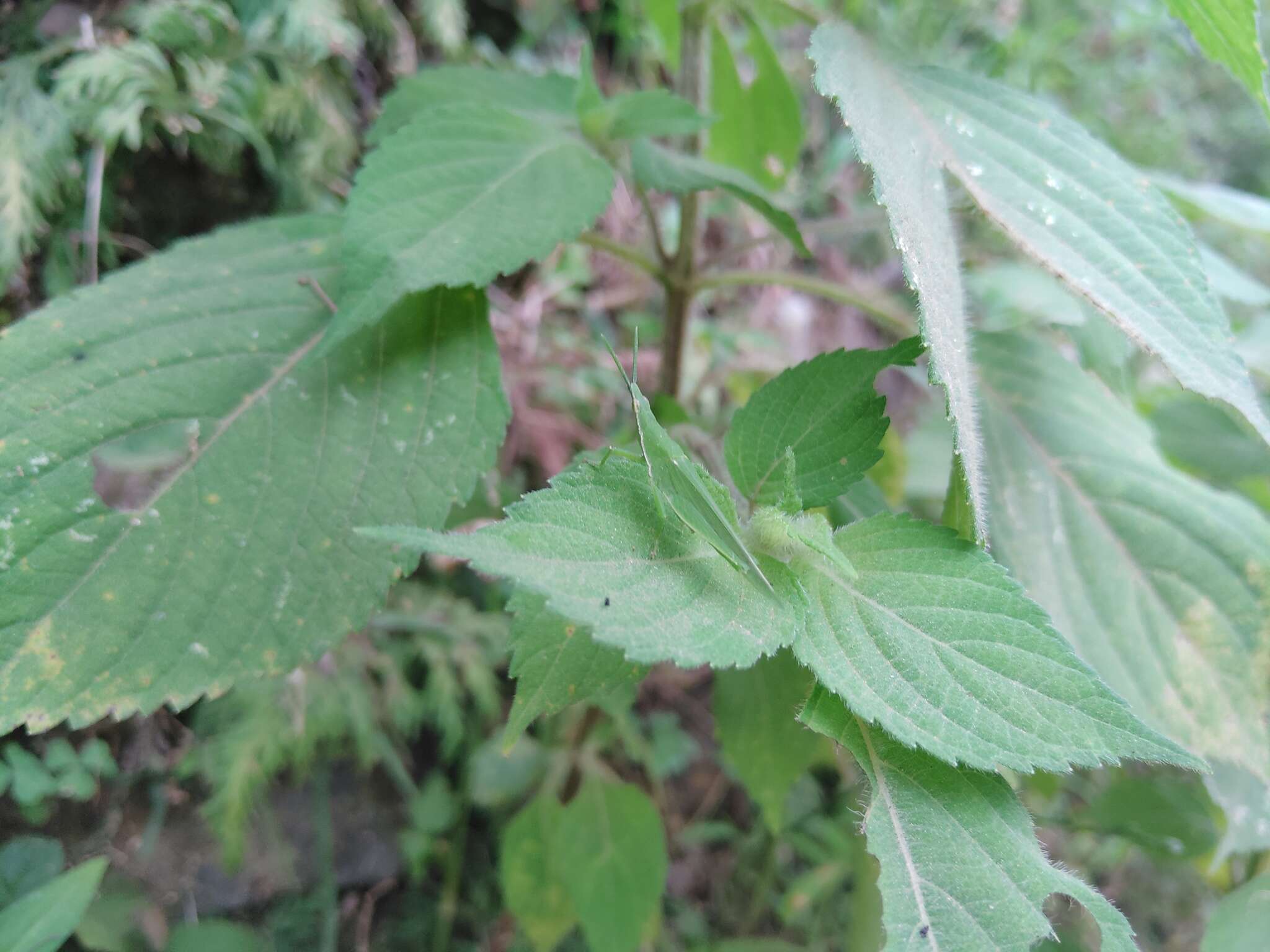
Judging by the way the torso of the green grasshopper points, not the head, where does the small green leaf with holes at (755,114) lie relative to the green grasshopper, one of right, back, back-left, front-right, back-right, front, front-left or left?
front-right

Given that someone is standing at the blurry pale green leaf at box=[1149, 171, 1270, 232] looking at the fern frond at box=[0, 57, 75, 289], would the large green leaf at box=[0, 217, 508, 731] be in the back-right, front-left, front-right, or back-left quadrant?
front-left

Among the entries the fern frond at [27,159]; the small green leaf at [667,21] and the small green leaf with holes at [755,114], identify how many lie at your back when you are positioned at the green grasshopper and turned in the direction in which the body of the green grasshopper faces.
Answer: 0

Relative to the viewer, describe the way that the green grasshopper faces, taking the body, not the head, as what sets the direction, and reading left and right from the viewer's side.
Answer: facing away from the viewer and to the left of the viewer
